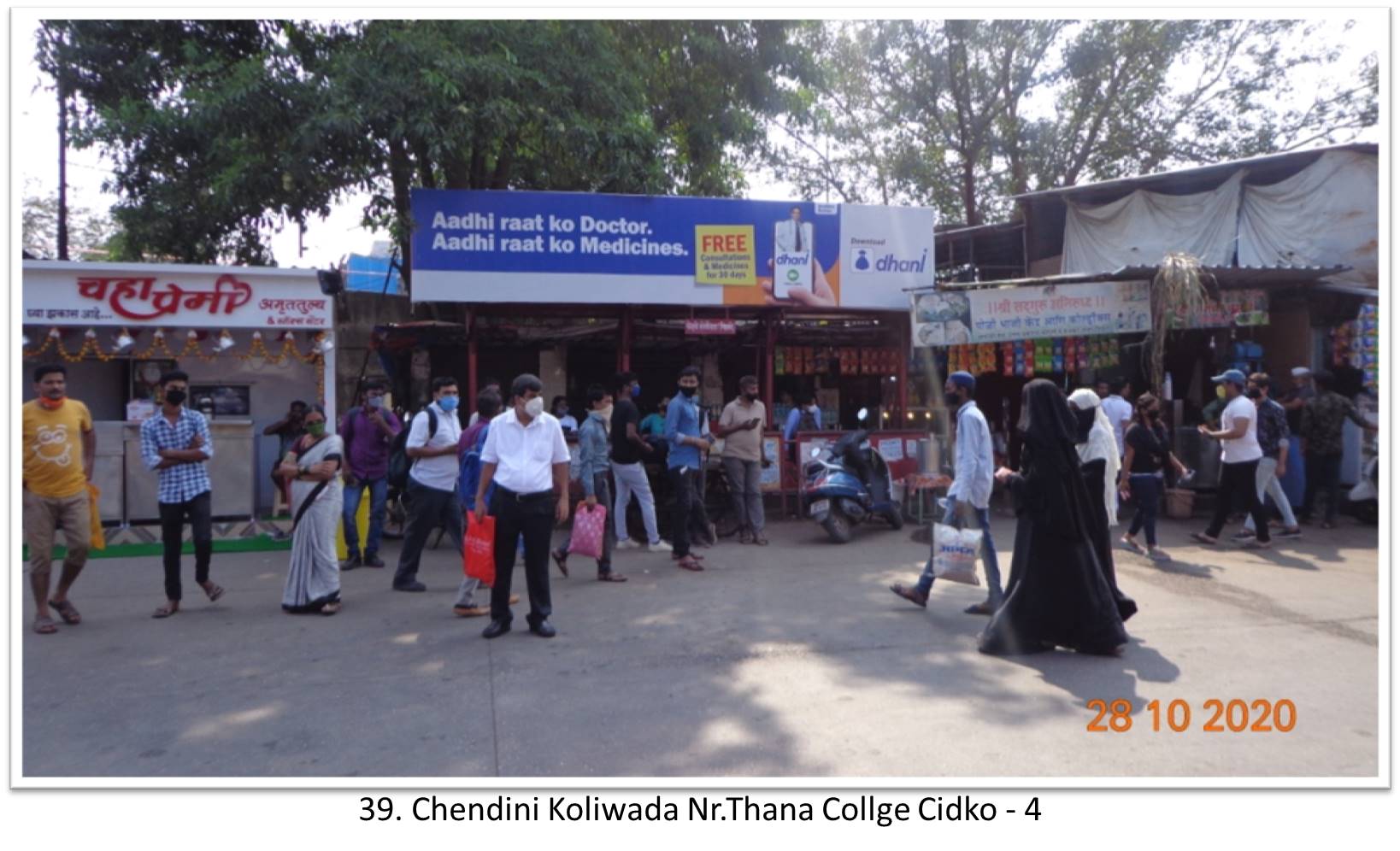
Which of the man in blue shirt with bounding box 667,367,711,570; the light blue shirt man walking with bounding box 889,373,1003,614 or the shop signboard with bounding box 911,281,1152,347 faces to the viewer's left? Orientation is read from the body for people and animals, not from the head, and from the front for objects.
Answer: the light blue shirt man walking

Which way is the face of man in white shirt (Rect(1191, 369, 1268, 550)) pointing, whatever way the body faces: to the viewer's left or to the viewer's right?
to the viewer's left

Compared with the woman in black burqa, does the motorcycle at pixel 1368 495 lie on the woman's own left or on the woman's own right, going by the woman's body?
on the woman's own right

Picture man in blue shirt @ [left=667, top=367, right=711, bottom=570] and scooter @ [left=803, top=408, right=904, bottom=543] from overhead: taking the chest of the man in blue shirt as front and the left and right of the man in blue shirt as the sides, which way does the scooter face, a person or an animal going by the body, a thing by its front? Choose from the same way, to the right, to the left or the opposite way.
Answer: to the left

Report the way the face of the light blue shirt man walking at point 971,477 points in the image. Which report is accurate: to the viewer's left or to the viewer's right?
to the viewer's left

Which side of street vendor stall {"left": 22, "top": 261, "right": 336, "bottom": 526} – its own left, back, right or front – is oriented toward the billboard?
left

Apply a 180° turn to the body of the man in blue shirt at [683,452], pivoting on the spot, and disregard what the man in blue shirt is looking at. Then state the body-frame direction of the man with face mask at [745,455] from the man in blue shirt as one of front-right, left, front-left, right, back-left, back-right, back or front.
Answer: right

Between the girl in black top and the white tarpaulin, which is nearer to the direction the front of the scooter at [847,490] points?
the white tarpaulin

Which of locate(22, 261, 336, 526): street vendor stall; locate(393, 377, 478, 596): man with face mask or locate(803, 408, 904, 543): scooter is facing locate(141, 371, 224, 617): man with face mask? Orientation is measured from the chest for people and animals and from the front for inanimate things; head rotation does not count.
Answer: the street vendor stall

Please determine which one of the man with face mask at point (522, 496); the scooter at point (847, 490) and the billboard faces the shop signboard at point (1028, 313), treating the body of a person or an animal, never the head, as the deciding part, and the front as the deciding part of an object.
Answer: the scooter
